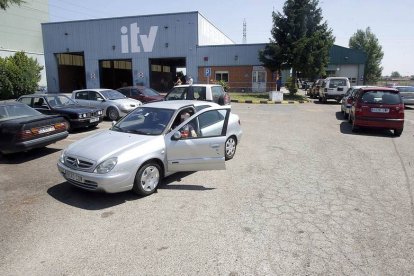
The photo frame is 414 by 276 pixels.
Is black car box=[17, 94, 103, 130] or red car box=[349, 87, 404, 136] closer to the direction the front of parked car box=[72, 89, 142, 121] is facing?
the red car

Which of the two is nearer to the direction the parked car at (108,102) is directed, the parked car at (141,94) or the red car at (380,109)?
the red car

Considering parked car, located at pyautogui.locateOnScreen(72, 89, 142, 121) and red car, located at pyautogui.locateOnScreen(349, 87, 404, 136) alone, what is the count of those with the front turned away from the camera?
1

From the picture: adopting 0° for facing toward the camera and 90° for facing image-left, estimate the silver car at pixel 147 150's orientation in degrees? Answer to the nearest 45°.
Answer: approximately 45°

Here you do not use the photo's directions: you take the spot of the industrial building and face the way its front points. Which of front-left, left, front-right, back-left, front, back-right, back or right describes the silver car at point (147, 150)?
front

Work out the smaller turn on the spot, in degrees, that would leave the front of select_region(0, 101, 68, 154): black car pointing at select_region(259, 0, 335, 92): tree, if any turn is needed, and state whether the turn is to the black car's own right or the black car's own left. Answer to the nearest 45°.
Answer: approximately 90° to the black car's own right

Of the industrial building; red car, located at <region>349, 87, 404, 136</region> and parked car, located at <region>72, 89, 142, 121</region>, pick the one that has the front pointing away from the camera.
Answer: the red car

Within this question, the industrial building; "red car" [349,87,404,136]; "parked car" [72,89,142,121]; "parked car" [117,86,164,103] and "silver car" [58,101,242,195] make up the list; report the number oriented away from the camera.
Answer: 1

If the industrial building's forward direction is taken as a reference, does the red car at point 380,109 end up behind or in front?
in front

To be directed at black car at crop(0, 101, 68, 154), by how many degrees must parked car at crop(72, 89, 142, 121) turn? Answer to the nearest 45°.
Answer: approximately 45° to its right

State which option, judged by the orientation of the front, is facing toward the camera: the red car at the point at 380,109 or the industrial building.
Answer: the industrial building

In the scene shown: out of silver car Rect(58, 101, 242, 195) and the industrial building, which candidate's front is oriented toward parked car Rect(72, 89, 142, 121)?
the industrial building

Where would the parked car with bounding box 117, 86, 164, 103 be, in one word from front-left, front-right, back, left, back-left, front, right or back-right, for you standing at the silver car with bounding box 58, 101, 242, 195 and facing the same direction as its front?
back-right

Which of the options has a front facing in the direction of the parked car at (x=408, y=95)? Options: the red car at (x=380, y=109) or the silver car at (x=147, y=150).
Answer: the red car

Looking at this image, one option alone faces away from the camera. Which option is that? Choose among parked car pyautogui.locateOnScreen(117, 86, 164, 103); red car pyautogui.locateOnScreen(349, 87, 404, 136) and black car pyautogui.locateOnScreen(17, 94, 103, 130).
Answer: the red car

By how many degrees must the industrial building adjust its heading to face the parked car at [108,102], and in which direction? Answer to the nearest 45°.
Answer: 0° — it already faces it

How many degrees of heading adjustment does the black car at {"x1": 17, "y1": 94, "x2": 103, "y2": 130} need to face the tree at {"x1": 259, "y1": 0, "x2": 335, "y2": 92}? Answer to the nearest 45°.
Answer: approximately 90° to its left

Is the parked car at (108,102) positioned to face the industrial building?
no

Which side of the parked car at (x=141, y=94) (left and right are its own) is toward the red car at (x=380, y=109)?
front

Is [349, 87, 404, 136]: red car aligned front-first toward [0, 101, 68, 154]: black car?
no

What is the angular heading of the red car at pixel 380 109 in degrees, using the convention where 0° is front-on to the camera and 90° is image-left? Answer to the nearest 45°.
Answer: approximately 180°

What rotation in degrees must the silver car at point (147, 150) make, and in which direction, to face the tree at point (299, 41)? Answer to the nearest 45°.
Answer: approximately 180°

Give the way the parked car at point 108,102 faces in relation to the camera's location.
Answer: facing the viewer and to the right of the viewer
